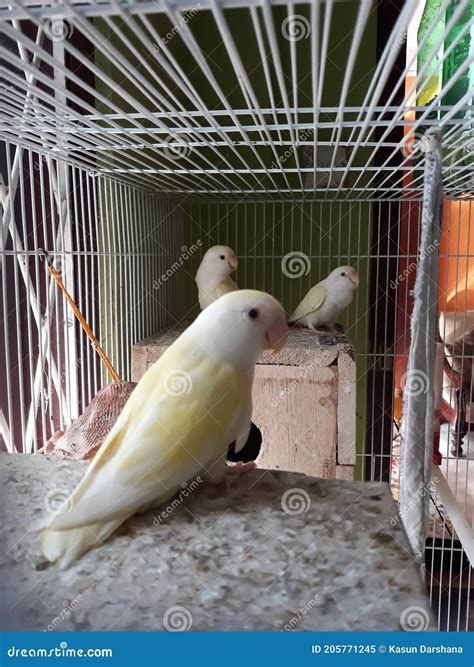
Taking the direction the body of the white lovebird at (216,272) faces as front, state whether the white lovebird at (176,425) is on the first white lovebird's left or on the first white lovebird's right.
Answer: on the first white lovebird's right
